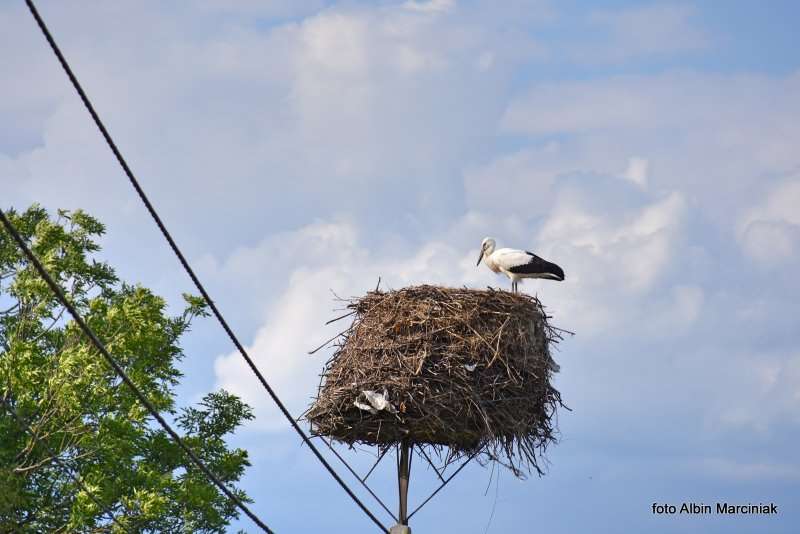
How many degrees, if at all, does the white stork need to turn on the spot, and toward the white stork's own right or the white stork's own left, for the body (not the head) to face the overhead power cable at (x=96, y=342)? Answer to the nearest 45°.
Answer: approximately 45° to the white stork's own left

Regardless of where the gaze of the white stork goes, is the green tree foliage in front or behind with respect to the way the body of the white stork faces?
in front

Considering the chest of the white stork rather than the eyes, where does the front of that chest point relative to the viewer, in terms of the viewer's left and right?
facing to the left of the viewer
